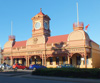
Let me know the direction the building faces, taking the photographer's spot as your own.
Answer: facing the viewer and to the left of the viewer

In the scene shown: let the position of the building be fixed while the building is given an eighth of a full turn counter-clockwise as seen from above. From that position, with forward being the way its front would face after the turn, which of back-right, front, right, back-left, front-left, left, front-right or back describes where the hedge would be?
front
